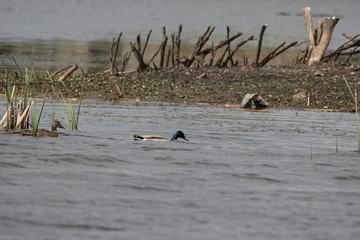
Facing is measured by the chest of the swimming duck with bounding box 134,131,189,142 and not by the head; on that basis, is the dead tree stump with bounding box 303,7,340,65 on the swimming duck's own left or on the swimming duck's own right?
on the swimming duck's own left

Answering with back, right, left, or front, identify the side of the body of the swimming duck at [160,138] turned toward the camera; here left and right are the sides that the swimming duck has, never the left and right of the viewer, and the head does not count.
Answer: right

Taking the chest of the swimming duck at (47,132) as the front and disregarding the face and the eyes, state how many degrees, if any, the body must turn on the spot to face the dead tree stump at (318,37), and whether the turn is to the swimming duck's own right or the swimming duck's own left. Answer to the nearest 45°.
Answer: approximately 45° to the swimming duck's own left

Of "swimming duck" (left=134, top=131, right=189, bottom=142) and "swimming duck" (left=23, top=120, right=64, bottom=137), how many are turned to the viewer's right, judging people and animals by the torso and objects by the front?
2

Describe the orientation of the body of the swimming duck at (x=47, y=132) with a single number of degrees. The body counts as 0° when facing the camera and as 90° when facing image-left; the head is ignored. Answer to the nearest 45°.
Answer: approximately 270°

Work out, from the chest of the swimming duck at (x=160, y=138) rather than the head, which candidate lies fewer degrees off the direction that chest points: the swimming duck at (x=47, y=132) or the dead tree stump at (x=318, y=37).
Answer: the dead tree stump

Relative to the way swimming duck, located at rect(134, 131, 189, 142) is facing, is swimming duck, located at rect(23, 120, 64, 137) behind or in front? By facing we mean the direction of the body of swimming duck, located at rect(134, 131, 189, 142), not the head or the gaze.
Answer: behind
